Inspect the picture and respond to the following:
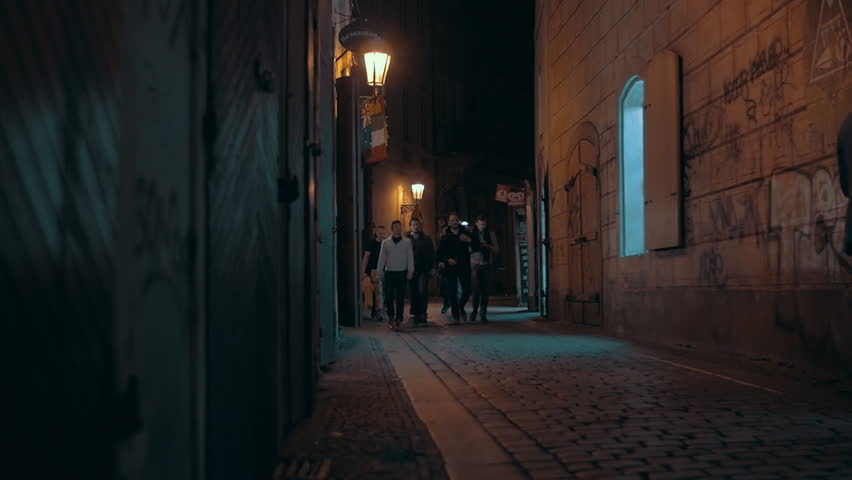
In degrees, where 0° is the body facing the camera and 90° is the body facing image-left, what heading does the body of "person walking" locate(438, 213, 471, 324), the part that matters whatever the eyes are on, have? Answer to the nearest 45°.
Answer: approximately 0°

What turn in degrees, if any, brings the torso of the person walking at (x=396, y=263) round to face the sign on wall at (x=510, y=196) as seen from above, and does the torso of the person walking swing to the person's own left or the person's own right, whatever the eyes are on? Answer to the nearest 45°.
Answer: approximately 180°

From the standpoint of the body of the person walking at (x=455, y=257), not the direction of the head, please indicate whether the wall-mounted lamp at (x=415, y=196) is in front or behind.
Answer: behind

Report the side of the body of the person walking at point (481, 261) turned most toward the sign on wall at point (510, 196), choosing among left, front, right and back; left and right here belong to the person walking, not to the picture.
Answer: back

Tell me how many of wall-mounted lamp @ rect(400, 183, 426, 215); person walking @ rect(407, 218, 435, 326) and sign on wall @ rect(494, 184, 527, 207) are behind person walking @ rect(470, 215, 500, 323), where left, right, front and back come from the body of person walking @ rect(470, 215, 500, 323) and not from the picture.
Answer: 2

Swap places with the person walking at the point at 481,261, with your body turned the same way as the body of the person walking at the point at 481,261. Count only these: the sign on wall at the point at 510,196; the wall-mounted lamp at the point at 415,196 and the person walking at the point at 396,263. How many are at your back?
2
